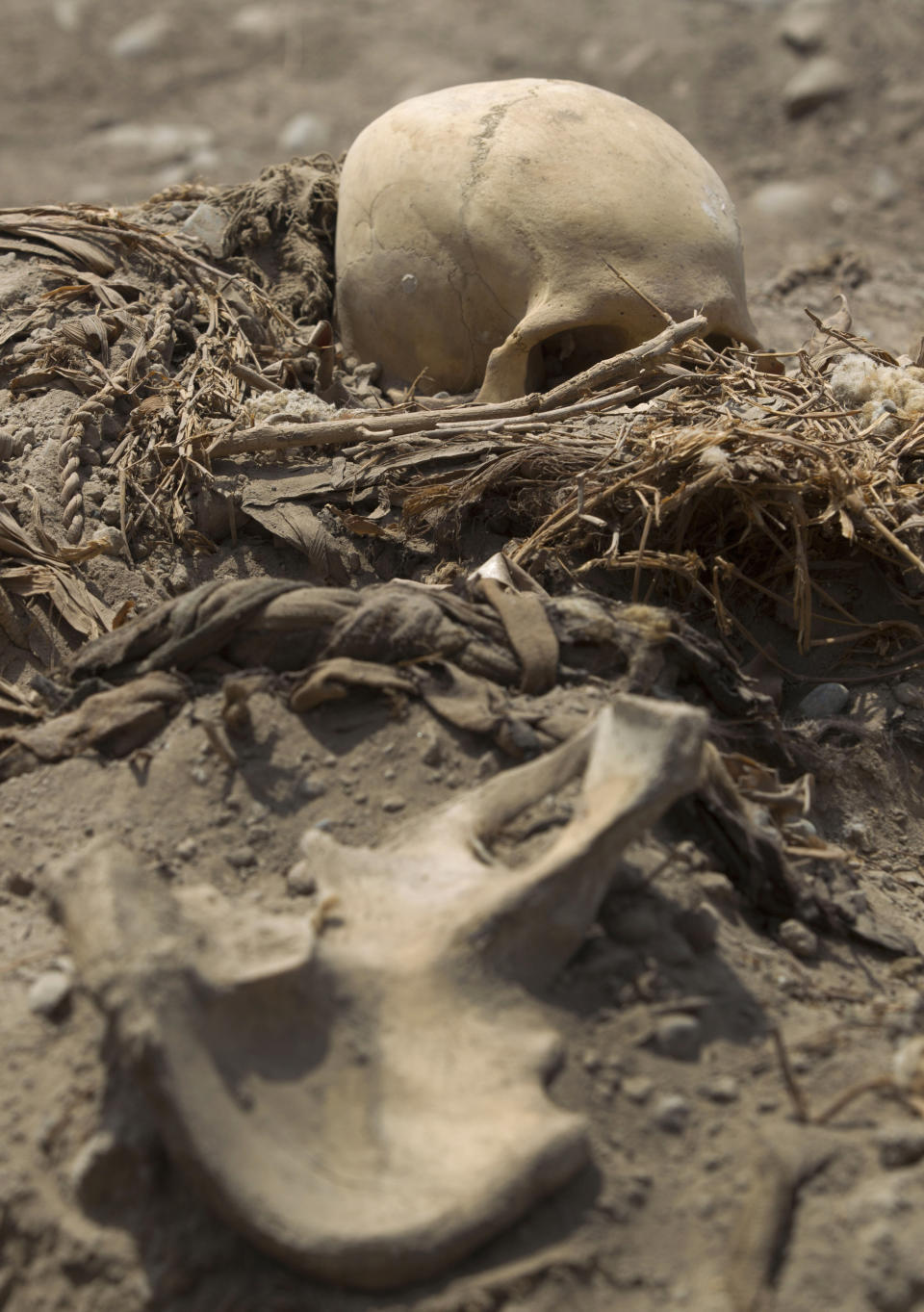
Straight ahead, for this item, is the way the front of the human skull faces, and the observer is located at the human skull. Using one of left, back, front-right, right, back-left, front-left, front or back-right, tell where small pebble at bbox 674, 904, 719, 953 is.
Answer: front-right

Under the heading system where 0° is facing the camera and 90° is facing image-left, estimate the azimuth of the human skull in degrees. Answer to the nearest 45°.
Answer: approximately 315°

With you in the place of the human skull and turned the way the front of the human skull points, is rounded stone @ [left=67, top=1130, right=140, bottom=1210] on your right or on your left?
on your right

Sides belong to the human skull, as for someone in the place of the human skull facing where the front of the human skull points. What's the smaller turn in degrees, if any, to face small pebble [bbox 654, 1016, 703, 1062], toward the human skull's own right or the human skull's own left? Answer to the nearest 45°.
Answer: approximately 45° to the human skull's own right

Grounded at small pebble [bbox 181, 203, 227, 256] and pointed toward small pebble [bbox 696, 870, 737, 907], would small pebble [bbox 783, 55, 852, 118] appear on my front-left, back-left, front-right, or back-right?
back-left

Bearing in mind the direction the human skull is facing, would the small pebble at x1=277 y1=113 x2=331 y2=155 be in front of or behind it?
behind

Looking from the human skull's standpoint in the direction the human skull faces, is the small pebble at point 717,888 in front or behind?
in front

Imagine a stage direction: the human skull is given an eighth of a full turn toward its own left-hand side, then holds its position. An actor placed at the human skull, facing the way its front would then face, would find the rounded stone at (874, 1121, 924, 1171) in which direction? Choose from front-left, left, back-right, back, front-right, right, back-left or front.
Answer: right
